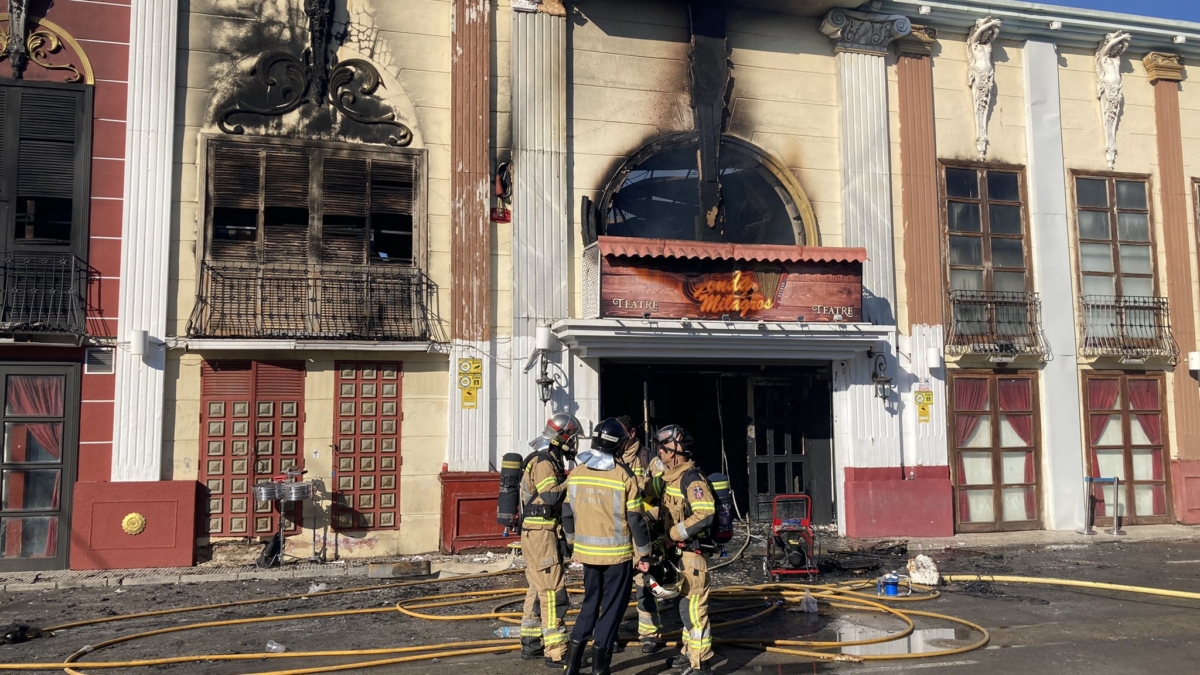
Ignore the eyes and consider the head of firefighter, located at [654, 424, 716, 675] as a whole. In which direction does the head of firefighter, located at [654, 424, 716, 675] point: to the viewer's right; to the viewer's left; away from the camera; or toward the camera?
to the viewer's left

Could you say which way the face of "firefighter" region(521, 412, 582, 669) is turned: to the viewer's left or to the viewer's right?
to the viewer's right

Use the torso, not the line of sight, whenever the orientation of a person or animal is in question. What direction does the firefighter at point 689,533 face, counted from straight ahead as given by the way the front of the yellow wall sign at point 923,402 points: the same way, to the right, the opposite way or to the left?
to the right

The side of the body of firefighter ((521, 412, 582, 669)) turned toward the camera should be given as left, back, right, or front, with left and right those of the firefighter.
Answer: right

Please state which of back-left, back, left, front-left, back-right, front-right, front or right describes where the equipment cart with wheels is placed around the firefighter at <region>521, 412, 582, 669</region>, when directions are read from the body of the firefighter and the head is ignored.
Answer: front-left

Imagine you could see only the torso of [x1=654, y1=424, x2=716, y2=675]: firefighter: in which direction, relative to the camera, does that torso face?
to the viewer's left

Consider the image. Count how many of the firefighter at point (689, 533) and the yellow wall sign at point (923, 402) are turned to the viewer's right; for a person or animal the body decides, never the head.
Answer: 0

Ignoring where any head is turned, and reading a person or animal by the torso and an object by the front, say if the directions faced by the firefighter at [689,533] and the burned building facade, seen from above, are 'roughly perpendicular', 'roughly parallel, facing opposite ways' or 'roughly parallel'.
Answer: roughly perpendicular

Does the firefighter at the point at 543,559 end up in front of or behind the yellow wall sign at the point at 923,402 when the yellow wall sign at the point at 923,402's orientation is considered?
in front

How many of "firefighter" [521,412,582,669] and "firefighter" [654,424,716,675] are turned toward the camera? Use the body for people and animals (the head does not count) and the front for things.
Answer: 0

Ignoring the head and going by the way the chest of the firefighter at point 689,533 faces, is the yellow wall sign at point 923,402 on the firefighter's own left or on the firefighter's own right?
on the firefighter's own right

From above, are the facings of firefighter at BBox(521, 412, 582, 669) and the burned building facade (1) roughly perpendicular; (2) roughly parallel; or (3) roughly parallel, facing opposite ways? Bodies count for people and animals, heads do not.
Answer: roughly perpendicular
